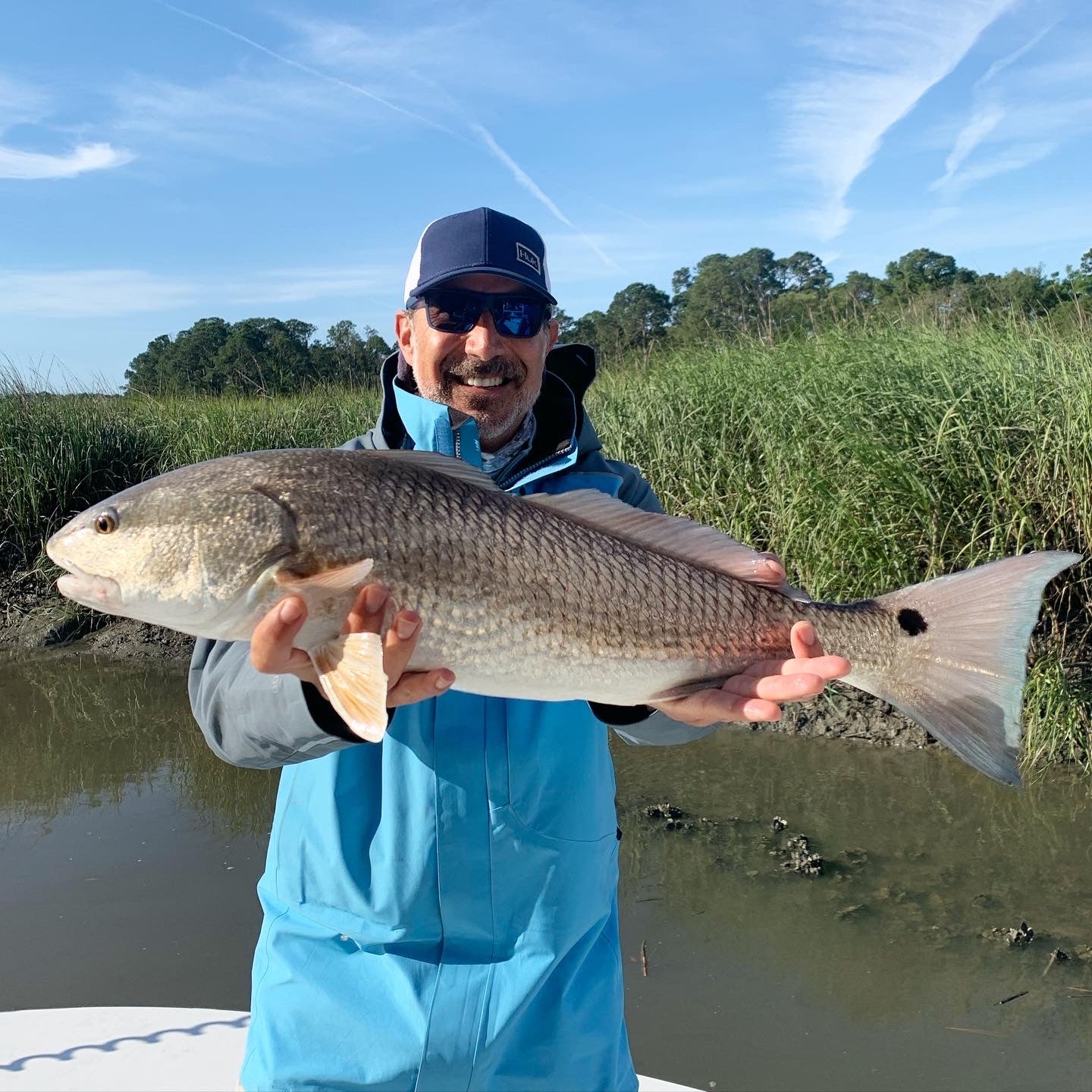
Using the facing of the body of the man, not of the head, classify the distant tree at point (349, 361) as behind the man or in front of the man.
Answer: behind

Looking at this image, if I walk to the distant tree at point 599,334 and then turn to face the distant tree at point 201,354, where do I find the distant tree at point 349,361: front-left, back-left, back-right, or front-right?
front-left

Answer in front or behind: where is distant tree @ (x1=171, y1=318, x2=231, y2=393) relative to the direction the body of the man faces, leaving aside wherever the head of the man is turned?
behind

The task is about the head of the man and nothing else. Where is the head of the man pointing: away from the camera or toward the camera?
toward the camera

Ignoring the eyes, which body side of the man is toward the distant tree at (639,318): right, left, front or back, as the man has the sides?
back

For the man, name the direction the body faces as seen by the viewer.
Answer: toward the camera

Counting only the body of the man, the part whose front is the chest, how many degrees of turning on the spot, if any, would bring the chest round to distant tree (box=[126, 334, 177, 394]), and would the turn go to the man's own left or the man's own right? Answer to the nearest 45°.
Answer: approximately 180°

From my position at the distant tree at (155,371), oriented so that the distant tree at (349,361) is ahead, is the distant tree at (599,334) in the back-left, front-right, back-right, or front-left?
front-left

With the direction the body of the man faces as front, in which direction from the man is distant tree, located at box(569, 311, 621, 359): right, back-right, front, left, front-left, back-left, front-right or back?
back
